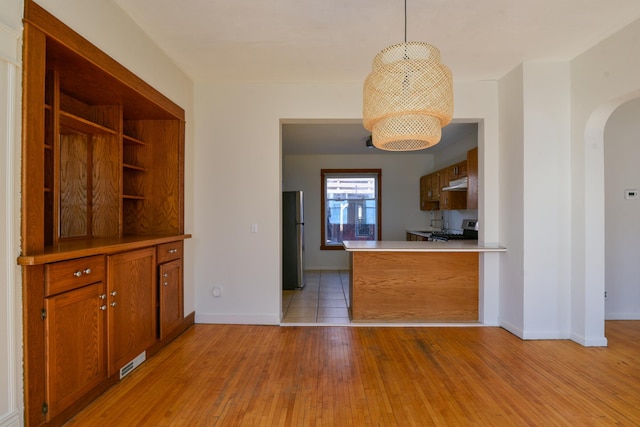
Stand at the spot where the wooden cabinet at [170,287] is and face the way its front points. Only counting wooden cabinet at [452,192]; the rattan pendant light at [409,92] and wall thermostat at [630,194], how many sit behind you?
0

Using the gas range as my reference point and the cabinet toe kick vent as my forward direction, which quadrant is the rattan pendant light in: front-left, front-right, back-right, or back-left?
front-left

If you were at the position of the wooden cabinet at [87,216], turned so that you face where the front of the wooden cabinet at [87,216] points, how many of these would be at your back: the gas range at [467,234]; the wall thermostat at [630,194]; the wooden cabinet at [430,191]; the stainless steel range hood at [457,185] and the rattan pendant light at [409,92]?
0

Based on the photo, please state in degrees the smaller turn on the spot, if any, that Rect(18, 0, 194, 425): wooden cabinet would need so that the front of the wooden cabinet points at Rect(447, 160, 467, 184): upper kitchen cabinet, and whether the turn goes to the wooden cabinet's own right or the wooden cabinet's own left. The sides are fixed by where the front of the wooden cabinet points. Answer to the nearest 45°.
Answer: approximately 45° to the wooden cabinet's own left

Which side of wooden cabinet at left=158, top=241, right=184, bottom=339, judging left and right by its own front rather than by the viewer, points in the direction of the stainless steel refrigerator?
left

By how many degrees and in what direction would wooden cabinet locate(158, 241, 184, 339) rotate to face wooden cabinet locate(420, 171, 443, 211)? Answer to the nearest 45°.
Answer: approximately 45° to its left

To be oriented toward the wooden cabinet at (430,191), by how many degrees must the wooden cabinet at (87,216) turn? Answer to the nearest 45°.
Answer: approximately 45° to its left

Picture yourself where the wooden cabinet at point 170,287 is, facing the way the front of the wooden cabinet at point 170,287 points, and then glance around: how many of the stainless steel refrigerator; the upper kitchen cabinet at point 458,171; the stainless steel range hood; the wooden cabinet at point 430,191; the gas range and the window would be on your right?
0

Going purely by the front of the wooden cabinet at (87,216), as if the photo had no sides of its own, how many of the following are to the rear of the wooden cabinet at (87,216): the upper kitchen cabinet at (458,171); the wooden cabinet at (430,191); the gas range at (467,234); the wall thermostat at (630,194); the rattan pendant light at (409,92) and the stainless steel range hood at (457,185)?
0

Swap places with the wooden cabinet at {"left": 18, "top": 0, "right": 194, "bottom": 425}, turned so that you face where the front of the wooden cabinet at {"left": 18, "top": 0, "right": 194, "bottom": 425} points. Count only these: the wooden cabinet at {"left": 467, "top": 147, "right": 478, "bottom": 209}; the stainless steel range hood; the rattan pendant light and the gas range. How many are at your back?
0

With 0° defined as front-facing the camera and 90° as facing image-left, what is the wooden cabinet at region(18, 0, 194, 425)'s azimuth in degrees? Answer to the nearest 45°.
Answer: approximately 315°

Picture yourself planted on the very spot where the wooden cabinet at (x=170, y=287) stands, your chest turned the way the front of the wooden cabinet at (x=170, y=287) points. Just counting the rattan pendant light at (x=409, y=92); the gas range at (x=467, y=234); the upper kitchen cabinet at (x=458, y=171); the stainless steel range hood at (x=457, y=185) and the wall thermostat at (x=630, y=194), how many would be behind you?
0

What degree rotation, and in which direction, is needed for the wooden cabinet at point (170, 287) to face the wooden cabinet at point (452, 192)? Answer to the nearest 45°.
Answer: approximately 45° to its left

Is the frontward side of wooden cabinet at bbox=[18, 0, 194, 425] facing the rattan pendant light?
yes
